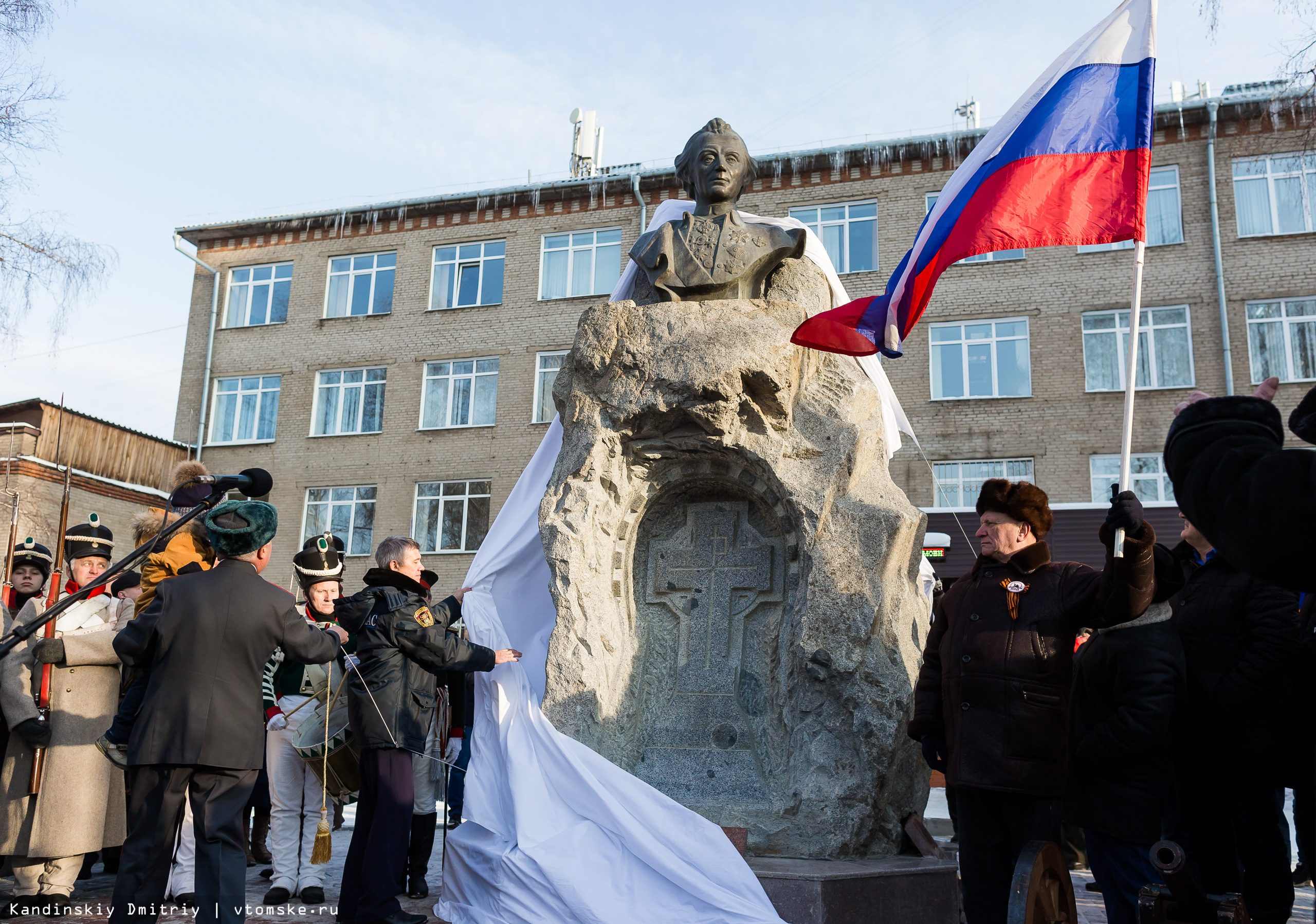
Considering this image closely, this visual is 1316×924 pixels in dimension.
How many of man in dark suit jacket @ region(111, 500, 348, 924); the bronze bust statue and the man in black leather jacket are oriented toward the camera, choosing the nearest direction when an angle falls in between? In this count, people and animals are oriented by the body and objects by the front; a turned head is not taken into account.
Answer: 1

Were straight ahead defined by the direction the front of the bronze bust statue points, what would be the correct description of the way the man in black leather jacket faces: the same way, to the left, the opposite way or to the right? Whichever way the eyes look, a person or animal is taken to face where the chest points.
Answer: to the left

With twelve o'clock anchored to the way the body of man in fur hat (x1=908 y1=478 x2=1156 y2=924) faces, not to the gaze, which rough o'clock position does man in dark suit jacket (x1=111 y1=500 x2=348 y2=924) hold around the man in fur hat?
The man in dark suit jacket is roughly at 1 o'clock from the man in fur hat.

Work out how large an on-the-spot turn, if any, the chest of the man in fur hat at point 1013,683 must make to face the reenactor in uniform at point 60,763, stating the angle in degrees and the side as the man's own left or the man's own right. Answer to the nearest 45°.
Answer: approximately 45° to the man's own right

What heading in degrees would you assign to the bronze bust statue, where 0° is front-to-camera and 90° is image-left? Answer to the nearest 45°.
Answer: approximately 0°

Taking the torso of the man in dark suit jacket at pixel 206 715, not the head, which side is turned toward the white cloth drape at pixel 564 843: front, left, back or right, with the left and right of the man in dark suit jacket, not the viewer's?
right

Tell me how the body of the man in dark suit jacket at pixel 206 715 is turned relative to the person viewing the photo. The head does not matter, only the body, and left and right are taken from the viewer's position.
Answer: facing away from the viewer

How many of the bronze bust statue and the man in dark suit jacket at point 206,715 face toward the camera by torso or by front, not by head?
1

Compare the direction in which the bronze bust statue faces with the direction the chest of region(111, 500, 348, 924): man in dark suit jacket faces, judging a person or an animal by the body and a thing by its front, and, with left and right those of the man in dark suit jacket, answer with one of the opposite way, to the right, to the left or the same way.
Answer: the opposite way

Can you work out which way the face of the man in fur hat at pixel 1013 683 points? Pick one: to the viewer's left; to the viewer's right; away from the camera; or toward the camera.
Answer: to the viewer's left

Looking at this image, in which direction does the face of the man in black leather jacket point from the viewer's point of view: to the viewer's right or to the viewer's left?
to the viewer's right

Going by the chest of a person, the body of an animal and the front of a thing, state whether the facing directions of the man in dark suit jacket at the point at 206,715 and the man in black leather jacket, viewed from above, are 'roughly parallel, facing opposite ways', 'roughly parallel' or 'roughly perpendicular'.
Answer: roughly perpendicular

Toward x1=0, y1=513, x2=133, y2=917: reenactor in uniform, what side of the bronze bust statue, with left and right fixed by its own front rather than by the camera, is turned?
right

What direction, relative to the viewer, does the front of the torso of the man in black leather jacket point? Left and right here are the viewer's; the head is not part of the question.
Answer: facing to the right of the viewer

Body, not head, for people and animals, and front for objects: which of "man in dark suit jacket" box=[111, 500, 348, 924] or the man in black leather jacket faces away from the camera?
the man in dark suit jacket
